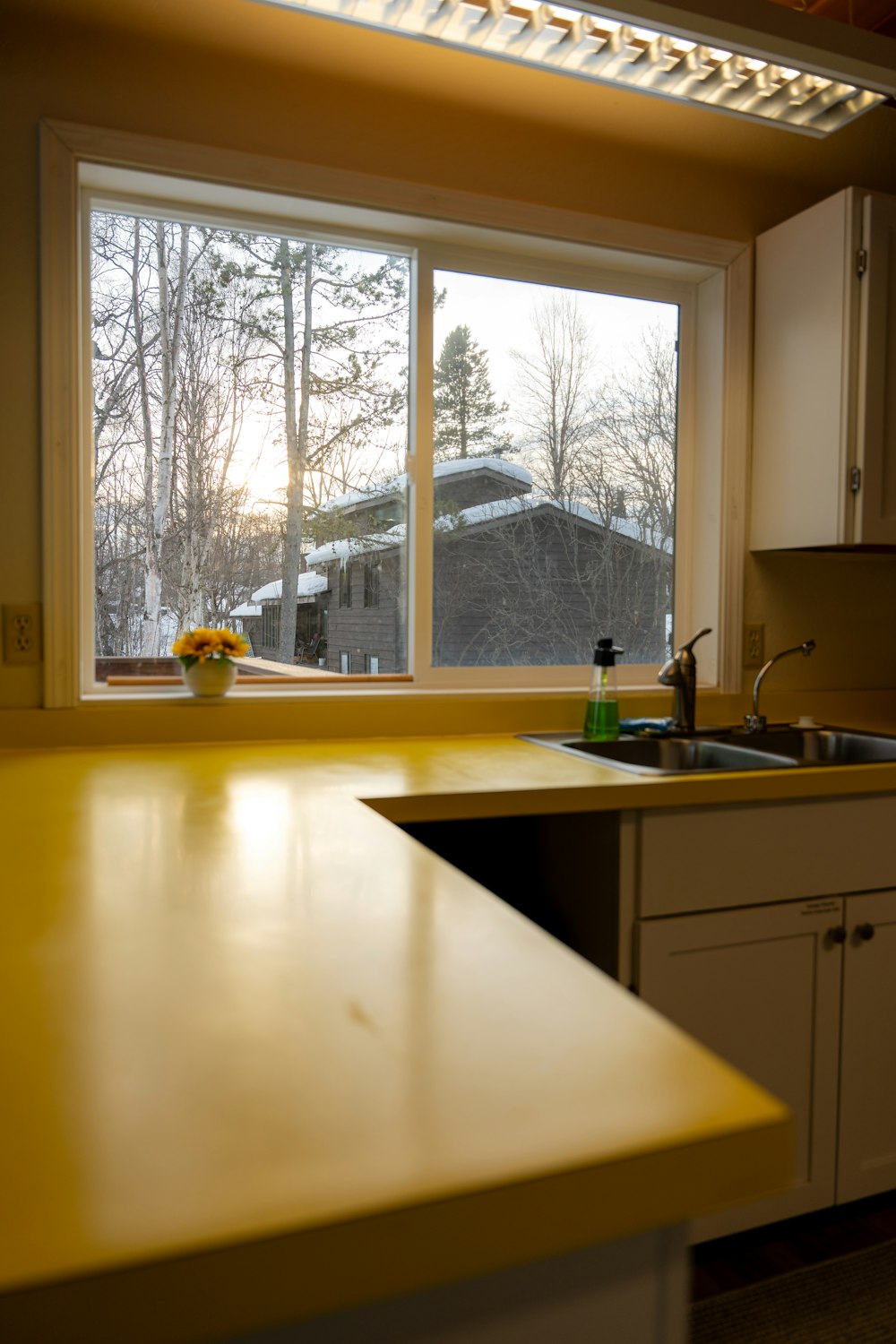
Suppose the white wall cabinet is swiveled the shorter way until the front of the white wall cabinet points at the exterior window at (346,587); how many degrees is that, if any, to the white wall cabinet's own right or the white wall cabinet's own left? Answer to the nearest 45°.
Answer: approximately 135° to the white wall cabinet's own right
